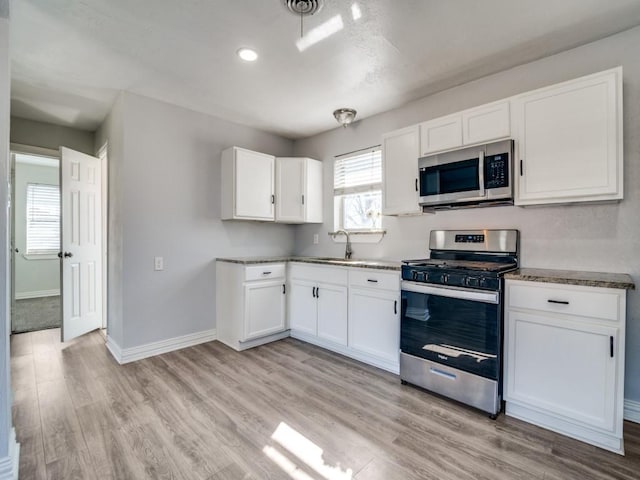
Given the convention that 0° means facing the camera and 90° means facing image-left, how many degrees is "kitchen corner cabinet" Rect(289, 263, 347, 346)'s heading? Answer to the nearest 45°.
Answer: approximately 45°

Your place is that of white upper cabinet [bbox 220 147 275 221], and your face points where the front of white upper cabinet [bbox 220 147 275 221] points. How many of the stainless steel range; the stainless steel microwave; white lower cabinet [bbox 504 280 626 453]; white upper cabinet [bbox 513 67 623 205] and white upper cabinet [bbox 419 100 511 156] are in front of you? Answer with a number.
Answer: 5

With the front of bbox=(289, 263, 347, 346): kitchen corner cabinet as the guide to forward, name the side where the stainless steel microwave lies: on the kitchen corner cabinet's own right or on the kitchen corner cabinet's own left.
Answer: on the kitchen corner cabinet's own left

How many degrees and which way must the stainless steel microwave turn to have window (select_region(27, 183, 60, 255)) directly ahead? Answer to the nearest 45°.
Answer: approximately 45° to its right

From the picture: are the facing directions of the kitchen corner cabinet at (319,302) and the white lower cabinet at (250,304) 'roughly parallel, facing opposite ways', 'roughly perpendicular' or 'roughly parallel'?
roughly perpendicular

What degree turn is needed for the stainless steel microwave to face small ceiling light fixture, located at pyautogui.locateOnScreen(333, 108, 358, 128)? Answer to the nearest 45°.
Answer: approximately 45° to its right

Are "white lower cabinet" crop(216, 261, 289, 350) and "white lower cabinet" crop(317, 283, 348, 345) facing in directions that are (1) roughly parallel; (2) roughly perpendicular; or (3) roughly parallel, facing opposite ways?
roughly perpendicular

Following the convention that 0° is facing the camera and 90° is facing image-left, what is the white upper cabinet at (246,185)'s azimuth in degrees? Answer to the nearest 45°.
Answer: approximately 315°

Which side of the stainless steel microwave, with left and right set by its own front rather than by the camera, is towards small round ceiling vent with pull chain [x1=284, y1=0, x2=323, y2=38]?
front

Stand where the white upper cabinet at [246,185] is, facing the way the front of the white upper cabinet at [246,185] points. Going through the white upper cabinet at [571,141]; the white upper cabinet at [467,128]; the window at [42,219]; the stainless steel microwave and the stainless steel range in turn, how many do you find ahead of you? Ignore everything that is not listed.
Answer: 4
